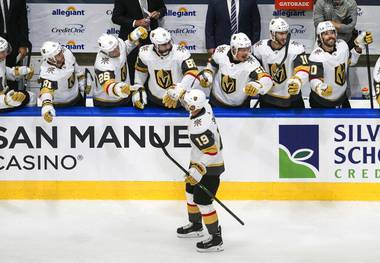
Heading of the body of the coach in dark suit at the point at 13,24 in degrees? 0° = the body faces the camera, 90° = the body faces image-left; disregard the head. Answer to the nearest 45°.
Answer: approximately 45°

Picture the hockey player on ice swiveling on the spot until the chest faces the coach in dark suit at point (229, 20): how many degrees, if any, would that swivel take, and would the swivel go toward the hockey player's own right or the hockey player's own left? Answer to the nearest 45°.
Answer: approximately 90° to the hockey player's own right

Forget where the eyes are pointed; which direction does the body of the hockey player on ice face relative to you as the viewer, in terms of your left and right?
facing to the left of the viewer

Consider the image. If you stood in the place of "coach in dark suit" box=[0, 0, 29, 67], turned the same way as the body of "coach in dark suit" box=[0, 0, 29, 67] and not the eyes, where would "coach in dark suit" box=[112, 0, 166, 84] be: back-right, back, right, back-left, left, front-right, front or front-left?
back-left

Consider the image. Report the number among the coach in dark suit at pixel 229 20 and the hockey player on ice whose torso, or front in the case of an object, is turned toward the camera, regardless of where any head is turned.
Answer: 1

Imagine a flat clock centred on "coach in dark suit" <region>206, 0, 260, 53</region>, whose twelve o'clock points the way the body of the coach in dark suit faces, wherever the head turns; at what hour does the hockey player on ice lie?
The hockey player on ice is roughly at 12 o'clock from the coach in dark suit.

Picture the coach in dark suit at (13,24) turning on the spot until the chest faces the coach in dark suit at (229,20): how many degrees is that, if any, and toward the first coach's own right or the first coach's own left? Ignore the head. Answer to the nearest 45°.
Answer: approximately 135° to the first coach's own left

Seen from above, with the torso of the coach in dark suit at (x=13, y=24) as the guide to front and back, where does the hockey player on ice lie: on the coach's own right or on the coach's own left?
on the coach's own left

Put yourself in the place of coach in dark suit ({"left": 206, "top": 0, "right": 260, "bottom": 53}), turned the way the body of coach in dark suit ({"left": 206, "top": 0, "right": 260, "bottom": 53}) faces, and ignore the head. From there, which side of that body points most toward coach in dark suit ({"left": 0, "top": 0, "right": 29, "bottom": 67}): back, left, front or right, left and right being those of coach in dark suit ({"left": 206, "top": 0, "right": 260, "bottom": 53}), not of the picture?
right
